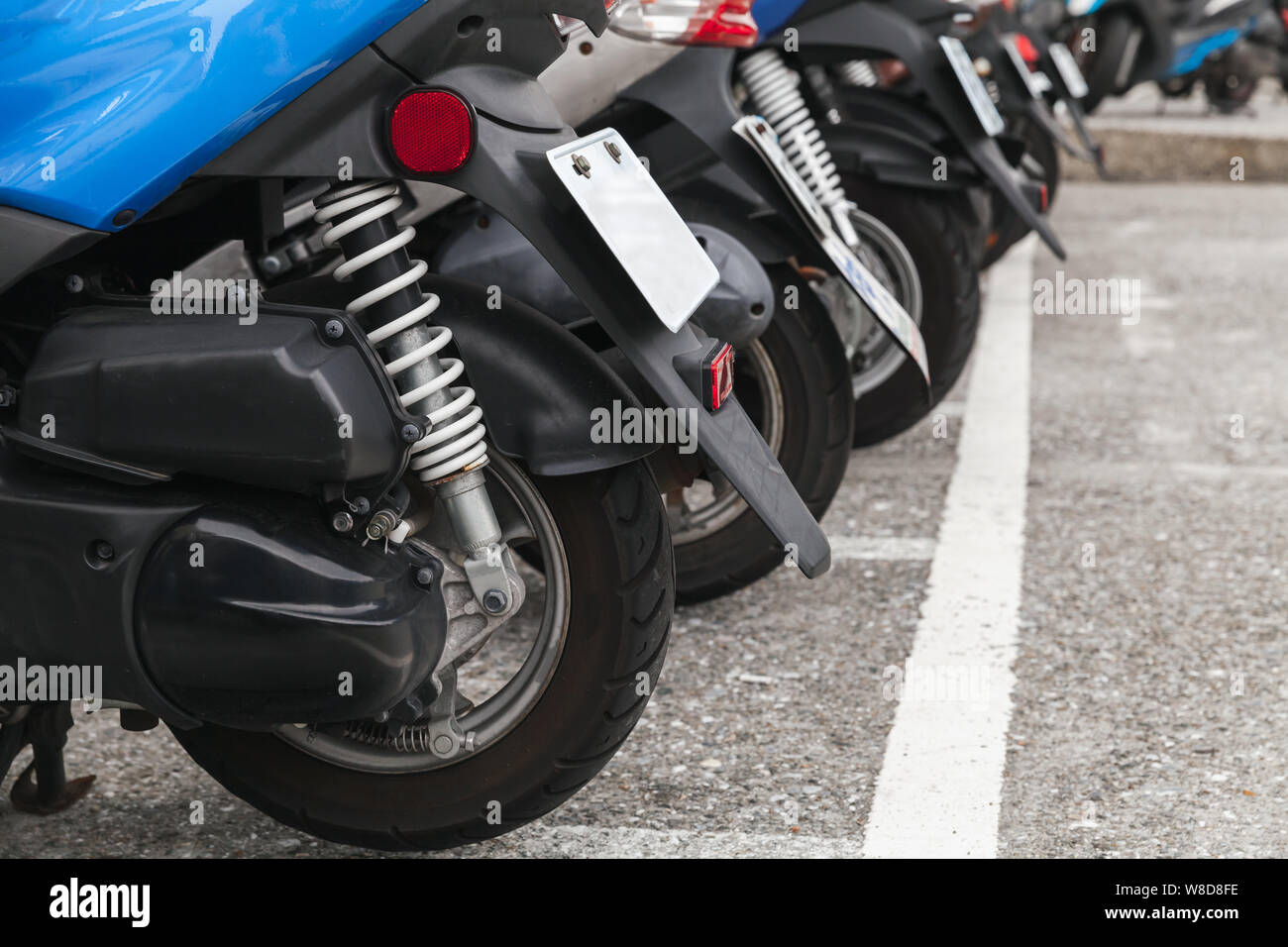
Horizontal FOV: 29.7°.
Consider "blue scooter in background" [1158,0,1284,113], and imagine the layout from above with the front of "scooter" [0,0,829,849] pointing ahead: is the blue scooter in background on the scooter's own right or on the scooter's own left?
on the scooter's own right

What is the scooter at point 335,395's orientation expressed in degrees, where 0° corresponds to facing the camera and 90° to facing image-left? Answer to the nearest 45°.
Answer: approximately 135°
